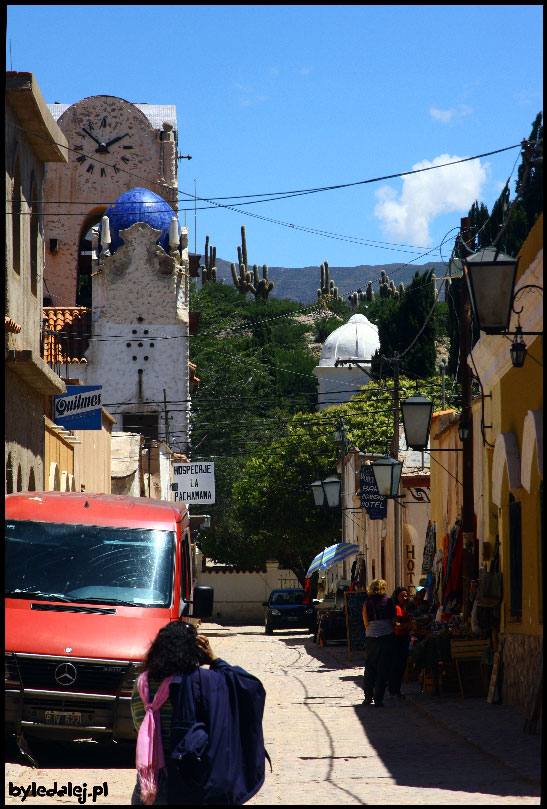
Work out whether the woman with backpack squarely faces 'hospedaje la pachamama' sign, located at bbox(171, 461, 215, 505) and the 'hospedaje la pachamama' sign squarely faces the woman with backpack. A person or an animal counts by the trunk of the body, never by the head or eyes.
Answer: yes

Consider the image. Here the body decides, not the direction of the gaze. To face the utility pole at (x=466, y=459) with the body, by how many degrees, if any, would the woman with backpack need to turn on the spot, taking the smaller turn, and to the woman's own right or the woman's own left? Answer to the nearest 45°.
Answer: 0° — they already face it

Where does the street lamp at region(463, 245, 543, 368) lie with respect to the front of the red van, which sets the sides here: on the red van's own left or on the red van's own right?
on the red van's own left

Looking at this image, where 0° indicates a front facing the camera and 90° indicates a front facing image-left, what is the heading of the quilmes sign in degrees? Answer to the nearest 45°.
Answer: approximately 0°

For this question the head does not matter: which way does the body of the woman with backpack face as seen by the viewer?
away from the camera

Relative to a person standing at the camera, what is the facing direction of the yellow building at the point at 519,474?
facing to the left of the viewer
